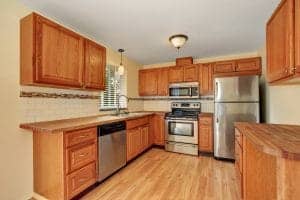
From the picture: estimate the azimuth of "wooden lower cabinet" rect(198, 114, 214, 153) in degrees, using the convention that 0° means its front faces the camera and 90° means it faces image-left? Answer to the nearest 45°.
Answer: approximately 0°

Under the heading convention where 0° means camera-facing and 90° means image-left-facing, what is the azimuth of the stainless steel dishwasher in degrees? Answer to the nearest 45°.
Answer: approximately 315°

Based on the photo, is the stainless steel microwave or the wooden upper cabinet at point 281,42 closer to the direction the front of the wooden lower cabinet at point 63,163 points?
the wooden upper cabinet

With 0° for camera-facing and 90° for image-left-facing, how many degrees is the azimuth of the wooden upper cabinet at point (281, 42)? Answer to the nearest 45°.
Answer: approximately 90°

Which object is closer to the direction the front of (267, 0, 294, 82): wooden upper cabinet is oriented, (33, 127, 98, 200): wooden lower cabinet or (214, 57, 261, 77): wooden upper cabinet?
the wooden lower cabinet

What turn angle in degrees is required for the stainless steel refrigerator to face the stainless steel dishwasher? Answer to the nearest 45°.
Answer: approximately 45° to its right

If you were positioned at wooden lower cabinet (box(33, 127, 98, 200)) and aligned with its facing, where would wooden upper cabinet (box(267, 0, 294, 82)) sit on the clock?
The wooden upper cabinet is roughly at 12 o'clock from the wooden lower cabinet.
